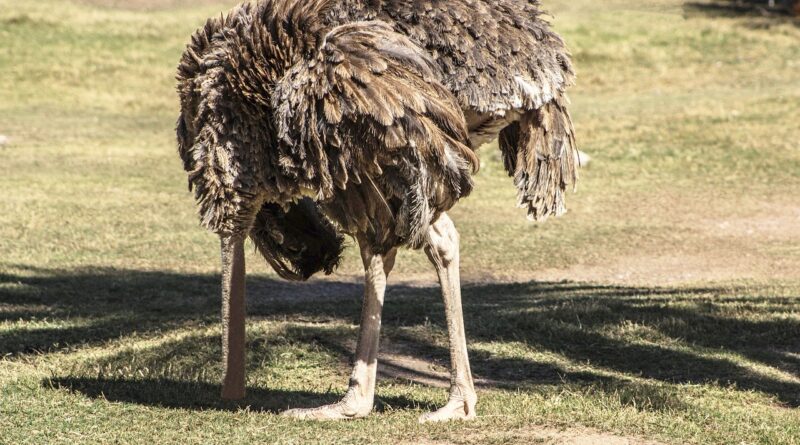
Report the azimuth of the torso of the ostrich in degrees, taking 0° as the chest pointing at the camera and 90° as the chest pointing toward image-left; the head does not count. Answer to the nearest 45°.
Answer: approximately 90°
